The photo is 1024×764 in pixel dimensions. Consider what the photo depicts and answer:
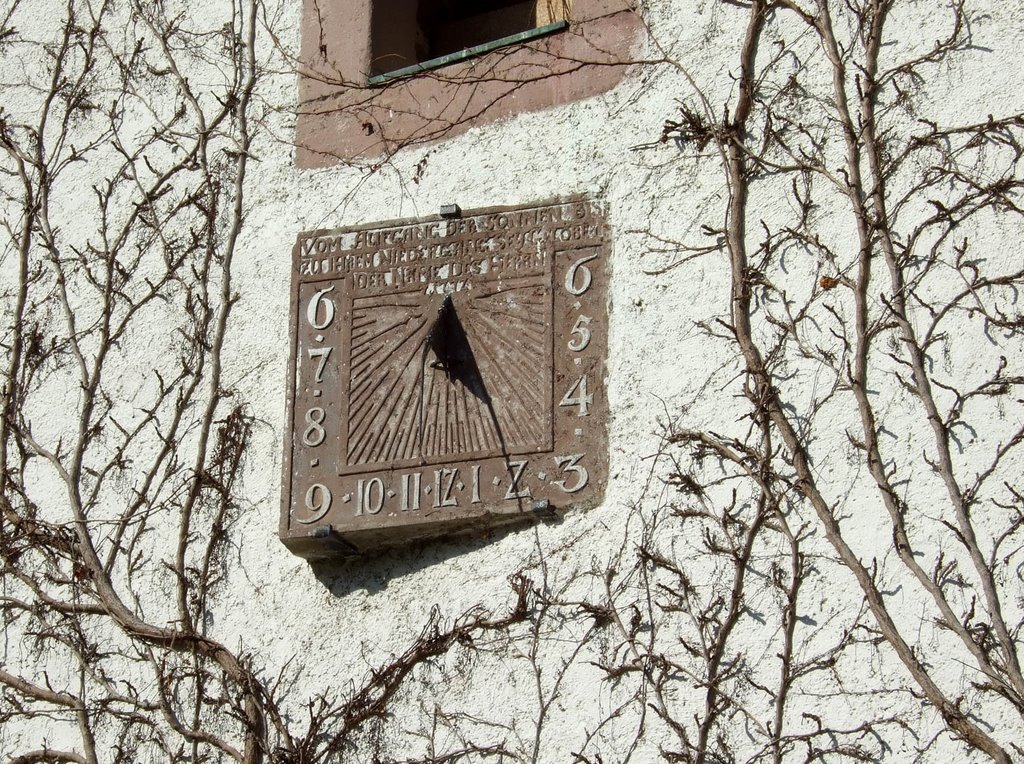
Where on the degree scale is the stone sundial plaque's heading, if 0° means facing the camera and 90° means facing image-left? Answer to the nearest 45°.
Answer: approximately 0°
